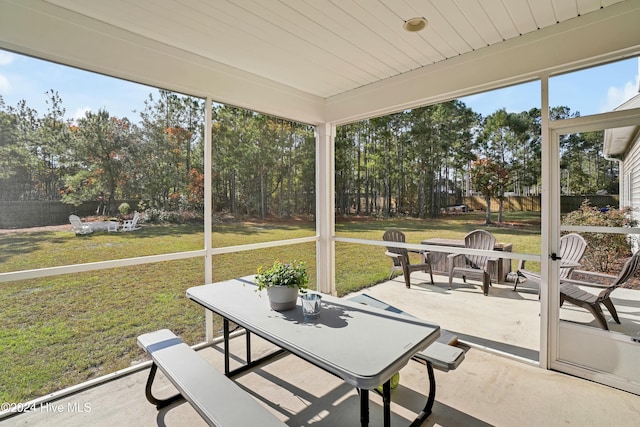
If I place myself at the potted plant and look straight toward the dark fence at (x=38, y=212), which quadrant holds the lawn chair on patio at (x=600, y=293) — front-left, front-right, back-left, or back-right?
back-right

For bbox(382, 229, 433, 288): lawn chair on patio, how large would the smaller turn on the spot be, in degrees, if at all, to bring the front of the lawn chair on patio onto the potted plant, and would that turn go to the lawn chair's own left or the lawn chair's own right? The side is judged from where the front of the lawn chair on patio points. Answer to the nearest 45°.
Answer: approximately 45° to the lawn chair's own right

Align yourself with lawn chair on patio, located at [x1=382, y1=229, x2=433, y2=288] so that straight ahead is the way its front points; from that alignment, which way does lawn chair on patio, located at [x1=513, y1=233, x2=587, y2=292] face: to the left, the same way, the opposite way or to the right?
to the right

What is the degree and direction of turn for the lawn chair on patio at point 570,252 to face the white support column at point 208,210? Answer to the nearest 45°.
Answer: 0° — it already faces it

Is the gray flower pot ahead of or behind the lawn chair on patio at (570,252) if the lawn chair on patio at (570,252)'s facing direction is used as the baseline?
ahead

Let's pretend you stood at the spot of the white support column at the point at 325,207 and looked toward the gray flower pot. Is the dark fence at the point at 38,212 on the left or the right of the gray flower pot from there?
right

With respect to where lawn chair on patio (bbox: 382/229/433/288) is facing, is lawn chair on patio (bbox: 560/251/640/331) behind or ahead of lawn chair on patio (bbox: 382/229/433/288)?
ahead

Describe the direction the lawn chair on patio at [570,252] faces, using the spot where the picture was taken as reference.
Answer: facing the viewer and to the left of the viewer

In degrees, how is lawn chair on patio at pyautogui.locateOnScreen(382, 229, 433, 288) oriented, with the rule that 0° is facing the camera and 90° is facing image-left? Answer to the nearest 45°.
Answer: approximately 315°

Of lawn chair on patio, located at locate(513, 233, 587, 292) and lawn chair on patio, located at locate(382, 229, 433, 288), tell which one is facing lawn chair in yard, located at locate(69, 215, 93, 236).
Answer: lawn chair on patio, located at locate(513, 233, 587, 292)

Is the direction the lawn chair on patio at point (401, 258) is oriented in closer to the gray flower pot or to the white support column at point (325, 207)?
the gray flower pot

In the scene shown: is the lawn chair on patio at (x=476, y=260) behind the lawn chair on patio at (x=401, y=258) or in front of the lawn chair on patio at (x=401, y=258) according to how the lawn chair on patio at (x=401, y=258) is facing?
in front

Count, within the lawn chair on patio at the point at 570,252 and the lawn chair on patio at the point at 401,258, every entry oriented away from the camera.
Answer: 0

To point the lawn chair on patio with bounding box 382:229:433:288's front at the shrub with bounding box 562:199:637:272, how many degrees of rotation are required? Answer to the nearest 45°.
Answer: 0° — it already faces it
